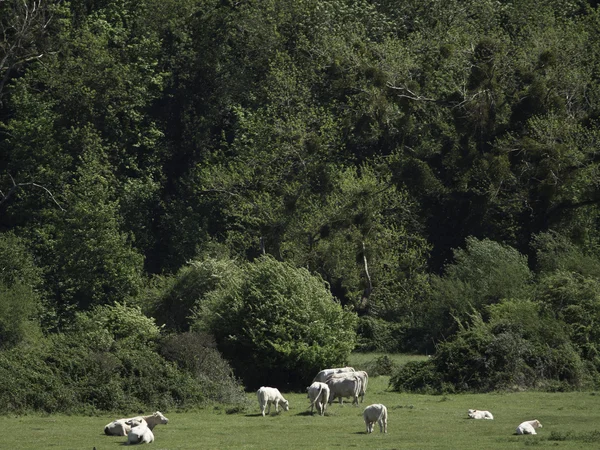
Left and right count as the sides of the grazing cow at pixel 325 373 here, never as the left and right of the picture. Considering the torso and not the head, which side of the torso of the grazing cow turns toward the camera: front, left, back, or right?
left

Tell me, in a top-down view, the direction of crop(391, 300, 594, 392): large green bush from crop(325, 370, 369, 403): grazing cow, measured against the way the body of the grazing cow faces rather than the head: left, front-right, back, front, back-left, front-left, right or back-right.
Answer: back-right

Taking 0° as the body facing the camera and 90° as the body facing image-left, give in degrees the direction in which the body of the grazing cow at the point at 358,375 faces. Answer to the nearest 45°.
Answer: approximately 90°

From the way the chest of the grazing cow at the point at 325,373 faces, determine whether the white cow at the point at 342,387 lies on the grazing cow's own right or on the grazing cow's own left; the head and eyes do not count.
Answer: on the grazing cow's own left

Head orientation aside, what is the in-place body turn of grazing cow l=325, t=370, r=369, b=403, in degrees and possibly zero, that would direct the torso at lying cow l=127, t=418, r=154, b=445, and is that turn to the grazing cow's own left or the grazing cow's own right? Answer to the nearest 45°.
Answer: approximately 45° to the grazing cow's own left

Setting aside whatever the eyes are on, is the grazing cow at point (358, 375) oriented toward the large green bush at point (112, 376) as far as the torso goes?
yes

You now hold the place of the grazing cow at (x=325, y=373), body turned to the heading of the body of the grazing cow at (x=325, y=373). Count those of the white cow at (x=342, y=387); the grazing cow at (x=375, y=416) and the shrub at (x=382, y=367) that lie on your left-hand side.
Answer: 2
